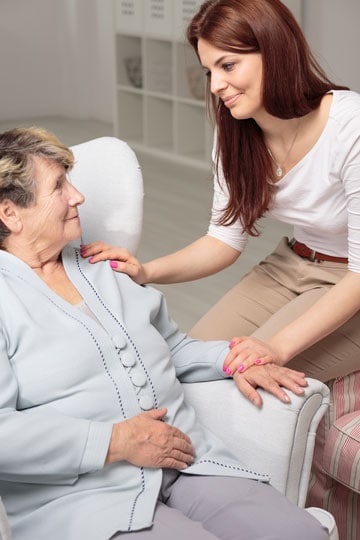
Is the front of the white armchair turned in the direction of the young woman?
no

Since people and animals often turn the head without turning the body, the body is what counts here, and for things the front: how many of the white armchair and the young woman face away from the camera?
0

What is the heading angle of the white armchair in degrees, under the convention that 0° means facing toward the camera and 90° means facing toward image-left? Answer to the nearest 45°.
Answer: approximately 315°

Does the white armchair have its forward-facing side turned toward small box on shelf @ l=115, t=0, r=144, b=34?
no

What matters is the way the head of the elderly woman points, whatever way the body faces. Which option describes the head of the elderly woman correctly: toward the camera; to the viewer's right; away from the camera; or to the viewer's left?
to the viewer's right

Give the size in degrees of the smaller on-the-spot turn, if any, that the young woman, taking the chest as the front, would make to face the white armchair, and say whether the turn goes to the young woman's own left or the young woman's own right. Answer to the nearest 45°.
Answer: approximately 45° to the young woman's own left

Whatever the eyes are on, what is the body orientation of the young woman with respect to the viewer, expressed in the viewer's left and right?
facing the viewer and to the left of the viewer

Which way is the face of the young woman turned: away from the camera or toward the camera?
toward the camera

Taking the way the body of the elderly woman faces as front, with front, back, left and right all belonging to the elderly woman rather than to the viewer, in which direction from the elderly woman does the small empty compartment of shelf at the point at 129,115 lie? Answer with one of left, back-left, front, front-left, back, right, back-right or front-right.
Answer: back-left

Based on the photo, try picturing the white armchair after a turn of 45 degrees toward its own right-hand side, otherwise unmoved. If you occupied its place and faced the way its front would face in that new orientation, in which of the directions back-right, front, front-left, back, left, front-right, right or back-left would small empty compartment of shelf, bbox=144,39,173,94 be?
back

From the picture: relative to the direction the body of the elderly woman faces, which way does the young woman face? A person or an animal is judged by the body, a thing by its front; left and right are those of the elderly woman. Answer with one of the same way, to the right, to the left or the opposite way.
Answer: to the right

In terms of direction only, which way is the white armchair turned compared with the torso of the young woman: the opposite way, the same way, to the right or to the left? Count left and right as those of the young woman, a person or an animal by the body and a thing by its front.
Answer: to the left

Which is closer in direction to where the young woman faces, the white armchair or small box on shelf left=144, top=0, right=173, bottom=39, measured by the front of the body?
the white armchair

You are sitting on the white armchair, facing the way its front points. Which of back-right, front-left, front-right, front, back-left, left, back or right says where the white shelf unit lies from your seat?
back-left

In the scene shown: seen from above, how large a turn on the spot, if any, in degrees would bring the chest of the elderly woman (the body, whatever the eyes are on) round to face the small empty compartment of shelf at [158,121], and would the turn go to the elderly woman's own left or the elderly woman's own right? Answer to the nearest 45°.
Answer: approximately 135° to the elderly woman's own left

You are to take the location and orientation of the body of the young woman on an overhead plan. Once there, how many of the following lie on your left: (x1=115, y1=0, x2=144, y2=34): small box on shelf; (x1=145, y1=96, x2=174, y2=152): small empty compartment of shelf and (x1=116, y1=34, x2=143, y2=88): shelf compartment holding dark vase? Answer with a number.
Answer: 0

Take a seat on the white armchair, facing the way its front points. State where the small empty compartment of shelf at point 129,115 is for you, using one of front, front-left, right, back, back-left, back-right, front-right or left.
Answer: back-left

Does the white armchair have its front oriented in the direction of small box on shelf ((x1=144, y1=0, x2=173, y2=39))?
no
